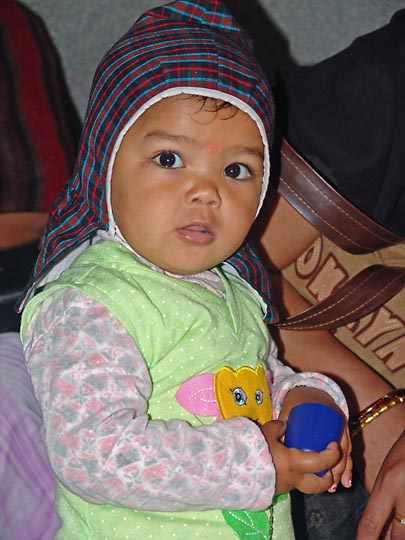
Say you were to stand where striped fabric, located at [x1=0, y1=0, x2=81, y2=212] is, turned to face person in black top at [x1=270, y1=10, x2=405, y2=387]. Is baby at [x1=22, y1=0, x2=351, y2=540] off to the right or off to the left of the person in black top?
right

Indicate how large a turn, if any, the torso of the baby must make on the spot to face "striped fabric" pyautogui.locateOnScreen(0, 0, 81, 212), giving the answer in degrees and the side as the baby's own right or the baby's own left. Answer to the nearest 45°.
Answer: approximately 180°

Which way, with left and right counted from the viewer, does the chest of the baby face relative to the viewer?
facing the viewer and to the right of the viewer

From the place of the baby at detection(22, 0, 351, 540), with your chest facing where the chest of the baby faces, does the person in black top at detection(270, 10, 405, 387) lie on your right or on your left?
on your left

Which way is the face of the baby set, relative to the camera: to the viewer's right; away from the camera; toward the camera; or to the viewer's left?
toward the camera
